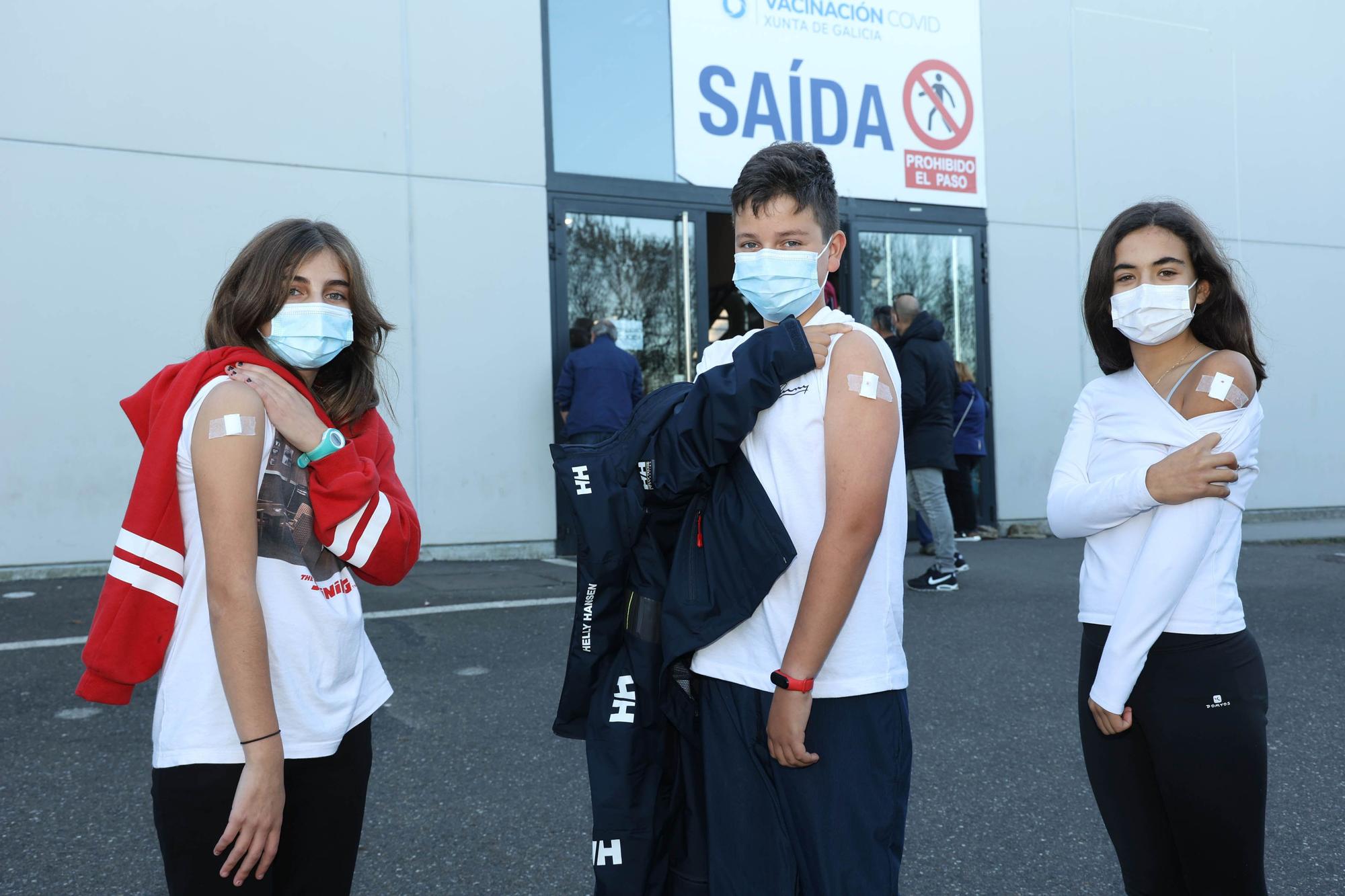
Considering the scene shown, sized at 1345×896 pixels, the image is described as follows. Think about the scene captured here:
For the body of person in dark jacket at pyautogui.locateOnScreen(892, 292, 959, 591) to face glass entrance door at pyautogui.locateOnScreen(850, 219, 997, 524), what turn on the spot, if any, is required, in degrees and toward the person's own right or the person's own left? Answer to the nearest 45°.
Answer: approximately 45° to the person's own right

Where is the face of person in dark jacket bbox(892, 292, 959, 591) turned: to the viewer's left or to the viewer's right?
to the viewer's left

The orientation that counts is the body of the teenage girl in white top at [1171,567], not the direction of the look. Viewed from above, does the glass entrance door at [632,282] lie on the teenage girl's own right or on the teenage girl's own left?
on the teenage girl's own right

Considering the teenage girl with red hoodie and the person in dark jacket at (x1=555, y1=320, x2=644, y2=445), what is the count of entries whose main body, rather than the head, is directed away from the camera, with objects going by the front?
1

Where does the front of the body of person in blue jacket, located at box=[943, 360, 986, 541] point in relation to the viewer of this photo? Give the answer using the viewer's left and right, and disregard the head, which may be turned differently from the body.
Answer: facing away from the viewer and to the left of the viewer

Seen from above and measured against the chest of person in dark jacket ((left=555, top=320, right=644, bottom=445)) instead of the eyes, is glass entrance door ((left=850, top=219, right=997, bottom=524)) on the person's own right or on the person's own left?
on the person's own right

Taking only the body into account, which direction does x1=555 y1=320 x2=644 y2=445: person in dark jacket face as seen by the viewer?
away from the camera

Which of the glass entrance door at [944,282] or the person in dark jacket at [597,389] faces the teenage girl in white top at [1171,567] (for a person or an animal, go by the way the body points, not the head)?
the glass entrance door

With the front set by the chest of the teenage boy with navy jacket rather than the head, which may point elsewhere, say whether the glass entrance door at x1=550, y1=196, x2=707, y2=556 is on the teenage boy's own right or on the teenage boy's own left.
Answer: on the teenage boy's own right
